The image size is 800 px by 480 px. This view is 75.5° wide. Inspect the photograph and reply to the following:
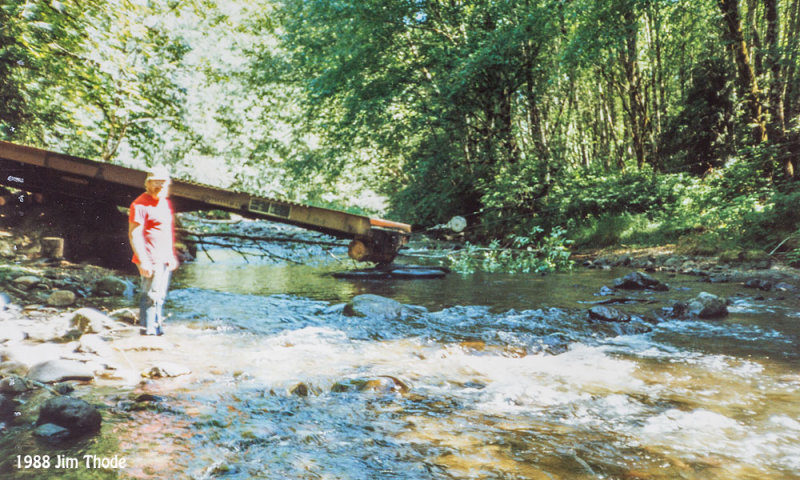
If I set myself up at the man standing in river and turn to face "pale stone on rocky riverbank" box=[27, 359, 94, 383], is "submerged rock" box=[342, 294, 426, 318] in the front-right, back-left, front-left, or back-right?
back-left

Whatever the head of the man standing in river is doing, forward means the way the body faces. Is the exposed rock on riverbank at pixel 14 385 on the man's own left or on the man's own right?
on the man's own right

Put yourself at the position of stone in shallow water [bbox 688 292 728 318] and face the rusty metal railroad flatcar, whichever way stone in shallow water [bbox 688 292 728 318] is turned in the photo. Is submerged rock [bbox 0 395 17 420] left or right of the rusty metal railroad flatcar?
left

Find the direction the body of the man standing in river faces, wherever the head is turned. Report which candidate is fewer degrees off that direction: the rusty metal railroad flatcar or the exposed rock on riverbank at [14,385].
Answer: the exposed rock on riverbank

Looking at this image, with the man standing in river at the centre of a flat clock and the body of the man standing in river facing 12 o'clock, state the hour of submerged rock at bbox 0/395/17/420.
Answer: The submerged rock is roughly at 2 o'clock from the man standing in river.

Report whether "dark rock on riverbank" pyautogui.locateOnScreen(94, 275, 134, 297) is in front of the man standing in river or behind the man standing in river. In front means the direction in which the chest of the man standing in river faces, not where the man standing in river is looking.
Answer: behind

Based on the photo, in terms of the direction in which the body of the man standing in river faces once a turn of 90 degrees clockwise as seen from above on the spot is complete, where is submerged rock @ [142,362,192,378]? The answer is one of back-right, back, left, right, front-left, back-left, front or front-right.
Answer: front-left

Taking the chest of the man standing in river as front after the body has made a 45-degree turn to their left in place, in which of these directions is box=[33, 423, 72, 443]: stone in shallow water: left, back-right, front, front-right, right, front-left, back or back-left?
right

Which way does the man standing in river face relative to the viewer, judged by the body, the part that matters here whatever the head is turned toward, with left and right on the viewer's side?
facing the viewer and to the right of the viewer

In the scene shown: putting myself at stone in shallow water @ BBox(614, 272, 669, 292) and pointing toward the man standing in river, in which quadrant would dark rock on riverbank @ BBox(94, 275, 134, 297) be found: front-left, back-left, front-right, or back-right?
front-right

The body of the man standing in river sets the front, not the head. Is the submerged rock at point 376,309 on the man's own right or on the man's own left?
on the man's own left

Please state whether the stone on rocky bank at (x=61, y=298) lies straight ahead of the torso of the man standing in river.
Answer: no

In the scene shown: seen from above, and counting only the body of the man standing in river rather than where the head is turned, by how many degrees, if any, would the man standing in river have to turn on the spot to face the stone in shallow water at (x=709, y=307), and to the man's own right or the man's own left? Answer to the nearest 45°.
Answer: approximately 45° to the man's own left
